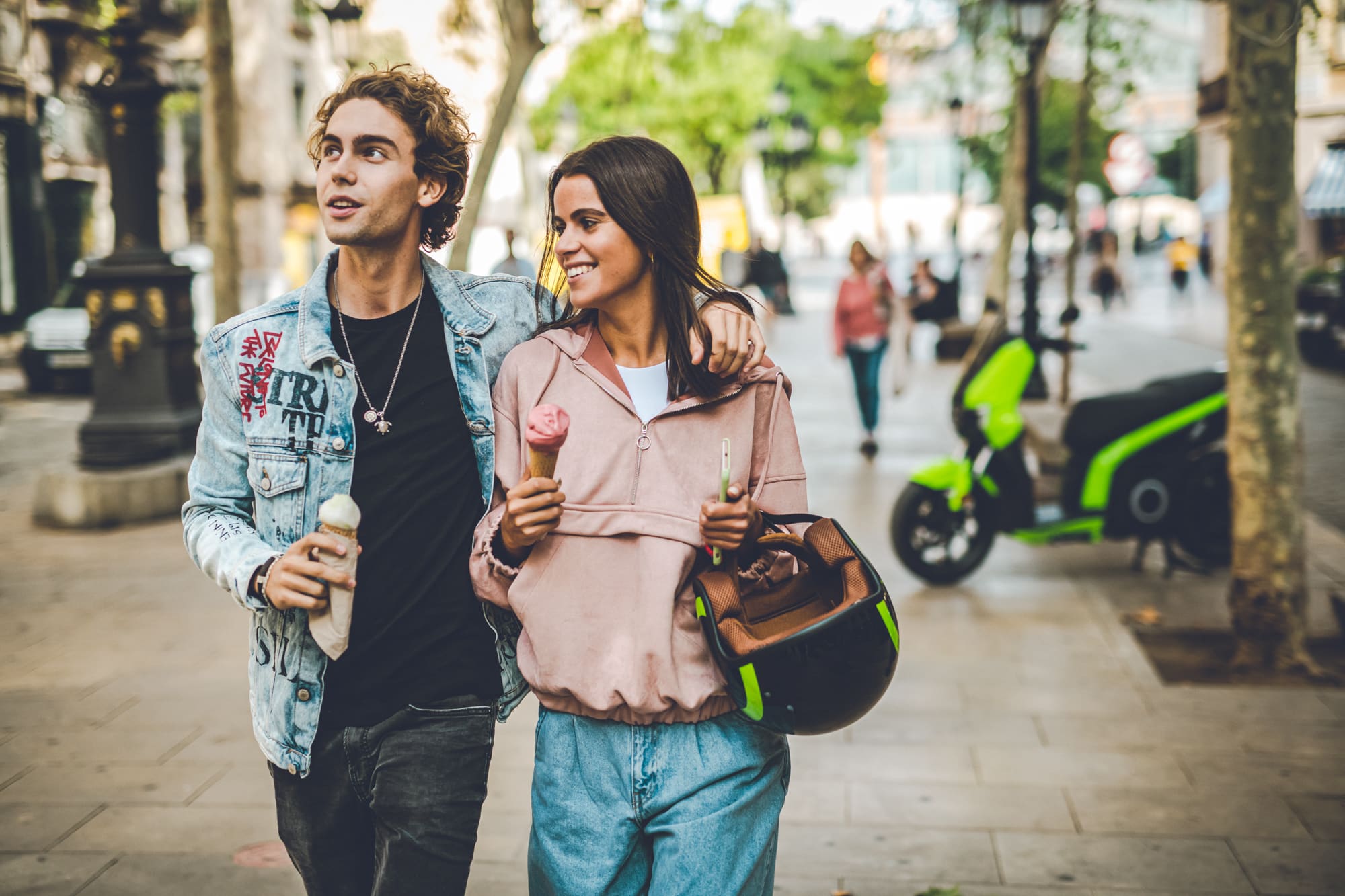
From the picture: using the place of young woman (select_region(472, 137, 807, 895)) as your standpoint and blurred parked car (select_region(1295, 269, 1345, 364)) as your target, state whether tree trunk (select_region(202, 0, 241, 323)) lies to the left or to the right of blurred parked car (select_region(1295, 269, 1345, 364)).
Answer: left

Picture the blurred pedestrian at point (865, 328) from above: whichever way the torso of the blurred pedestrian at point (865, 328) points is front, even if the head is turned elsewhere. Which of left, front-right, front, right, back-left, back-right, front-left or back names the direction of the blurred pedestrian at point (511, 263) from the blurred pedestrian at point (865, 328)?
back-right

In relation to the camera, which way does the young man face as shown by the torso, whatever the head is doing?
toward the camera

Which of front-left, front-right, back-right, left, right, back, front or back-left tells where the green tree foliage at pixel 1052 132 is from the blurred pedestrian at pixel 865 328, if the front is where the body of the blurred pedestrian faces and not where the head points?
back

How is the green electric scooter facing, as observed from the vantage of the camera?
facing to the left of the viewer

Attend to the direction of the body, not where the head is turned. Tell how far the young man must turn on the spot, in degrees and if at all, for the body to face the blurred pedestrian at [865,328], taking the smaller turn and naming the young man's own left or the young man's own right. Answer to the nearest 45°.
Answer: approximately 180°

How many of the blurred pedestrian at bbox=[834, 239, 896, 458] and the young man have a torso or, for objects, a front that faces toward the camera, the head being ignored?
2

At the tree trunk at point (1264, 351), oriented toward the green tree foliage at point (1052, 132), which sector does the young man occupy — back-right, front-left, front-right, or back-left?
back-left

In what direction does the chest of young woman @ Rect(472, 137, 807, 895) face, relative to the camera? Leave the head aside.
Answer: toward the camera

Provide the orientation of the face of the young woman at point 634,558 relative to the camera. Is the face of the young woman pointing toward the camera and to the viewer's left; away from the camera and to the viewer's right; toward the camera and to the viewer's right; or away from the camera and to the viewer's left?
toward the camera and to the viewer's left

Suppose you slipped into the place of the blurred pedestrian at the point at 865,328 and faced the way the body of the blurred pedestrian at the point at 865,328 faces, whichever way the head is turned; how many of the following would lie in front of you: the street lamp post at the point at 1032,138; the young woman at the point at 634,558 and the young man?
2
